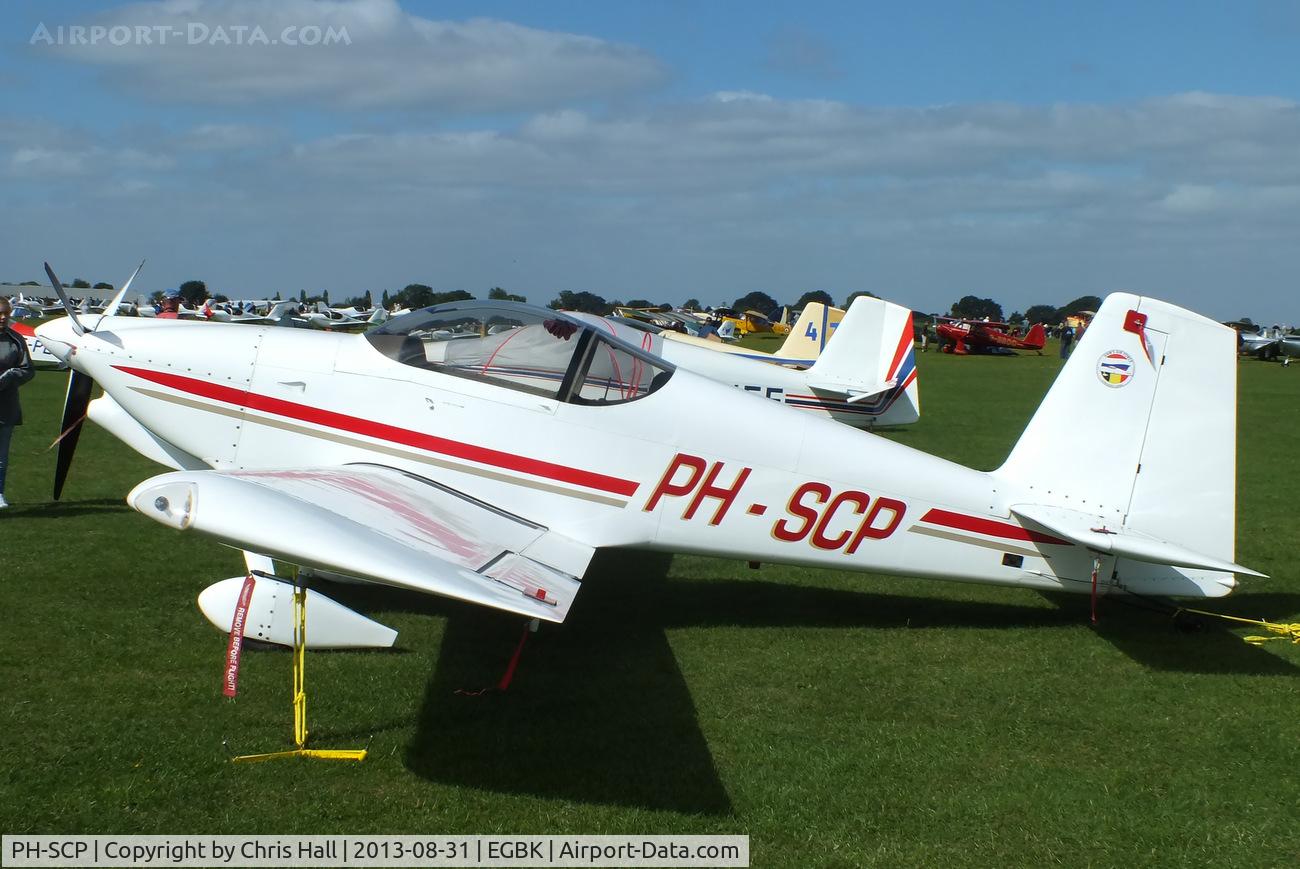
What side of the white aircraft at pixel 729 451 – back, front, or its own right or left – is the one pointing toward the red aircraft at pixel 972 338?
right

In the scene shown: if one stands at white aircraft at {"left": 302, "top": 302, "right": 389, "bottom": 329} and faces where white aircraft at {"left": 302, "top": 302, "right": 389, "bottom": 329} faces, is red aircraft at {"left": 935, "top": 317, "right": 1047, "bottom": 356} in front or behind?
behind

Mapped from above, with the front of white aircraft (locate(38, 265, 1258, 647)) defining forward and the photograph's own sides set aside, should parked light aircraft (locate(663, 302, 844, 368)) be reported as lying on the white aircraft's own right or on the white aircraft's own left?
on the white aircraft's own right

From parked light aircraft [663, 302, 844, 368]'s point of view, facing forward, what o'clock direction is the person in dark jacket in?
The person in dark jacket is roughly at 10 o'clock from the parked light aircraft.

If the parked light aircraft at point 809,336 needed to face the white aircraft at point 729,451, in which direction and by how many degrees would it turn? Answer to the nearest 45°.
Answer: approximately 90° to its left

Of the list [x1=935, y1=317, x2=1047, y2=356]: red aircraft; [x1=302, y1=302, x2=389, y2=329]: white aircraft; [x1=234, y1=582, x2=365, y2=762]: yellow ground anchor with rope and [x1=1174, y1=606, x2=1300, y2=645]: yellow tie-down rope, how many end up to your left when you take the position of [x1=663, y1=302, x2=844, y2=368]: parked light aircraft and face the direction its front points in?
2

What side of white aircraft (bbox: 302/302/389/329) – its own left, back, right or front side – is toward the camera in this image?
left

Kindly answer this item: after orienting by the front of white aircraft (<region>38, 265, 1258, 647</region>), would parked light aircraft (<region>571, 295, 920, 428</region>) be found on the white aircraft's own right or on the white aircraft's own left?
on the white aircraft's own right

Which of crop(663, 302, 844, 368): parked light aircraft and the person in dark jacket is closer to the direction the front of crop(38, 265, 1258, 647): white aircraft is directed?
the person in dark jacket

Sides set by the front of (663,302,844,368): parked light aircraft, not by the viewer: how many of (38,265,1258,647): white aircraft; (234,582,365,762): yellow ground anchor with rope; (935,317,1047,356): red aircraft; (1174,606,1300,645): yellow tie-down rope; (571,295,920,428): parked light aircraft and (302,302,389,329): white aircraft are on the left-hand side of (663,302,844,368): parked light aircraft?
4

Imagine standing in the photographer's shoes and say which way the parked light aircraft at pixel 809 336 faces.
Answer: facing to the left of the viewer

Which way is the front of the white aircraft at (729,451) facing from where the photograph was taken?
facing to the left of the viewer

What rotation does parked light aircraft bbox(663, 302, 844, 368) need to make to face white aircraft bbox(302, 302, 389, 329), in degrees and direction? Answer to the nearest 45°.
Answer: approximately 45° to its right

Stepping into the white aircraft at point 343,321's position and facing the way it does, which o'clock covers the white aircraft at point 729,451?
the white aircraft at point 729,451 is roughly at 9 o'clock from the white aircraft at point 343,321.
